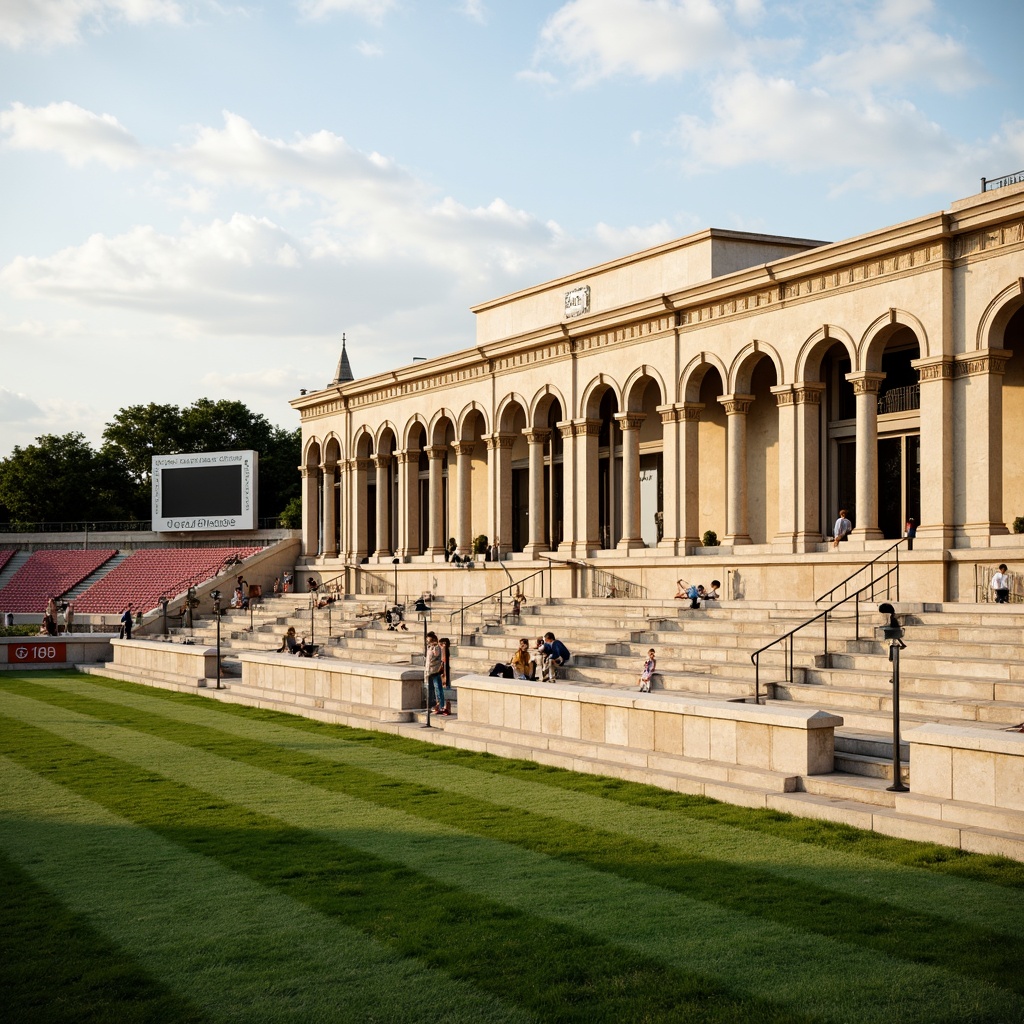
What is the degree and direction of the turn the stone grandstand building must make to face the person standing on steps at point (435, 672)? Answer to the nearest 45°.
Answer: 0° — it already faces them

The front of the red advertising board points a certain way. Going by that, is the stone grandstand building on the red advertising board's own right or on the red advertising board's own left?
on the red advertising board's own left

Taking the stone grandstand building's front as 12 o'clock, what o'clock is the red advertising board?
The red advertising board is roughly at 2 o'clock from the stone grandstand building.

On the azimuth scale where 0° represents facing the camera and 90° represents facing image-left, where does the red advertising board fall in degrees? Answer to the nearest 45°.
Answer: approximately 0°

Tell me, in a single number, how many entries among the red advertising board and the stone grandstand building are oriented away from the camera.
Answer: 0

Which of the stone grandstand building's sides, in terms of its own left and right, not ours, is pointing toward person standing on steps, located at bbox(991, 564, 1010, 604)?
left

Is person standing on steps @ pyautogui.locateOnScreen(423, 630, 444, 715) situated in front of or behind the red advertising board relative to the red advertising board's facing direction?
in front
